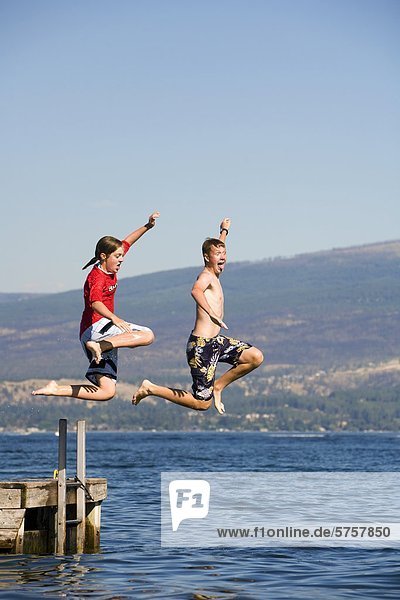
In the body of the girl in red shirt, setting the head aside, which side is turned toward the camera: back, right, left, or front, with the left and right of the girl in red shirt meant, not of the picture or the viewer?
right

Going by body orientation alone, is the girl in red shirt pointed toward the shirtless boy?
yes

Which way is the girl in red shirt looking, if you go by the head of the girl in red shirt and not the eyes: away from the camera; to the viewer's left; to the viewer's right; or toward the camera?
to the viewer's right

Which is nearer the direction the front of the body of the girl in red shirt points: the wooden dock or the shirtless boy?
the shirtless boy
